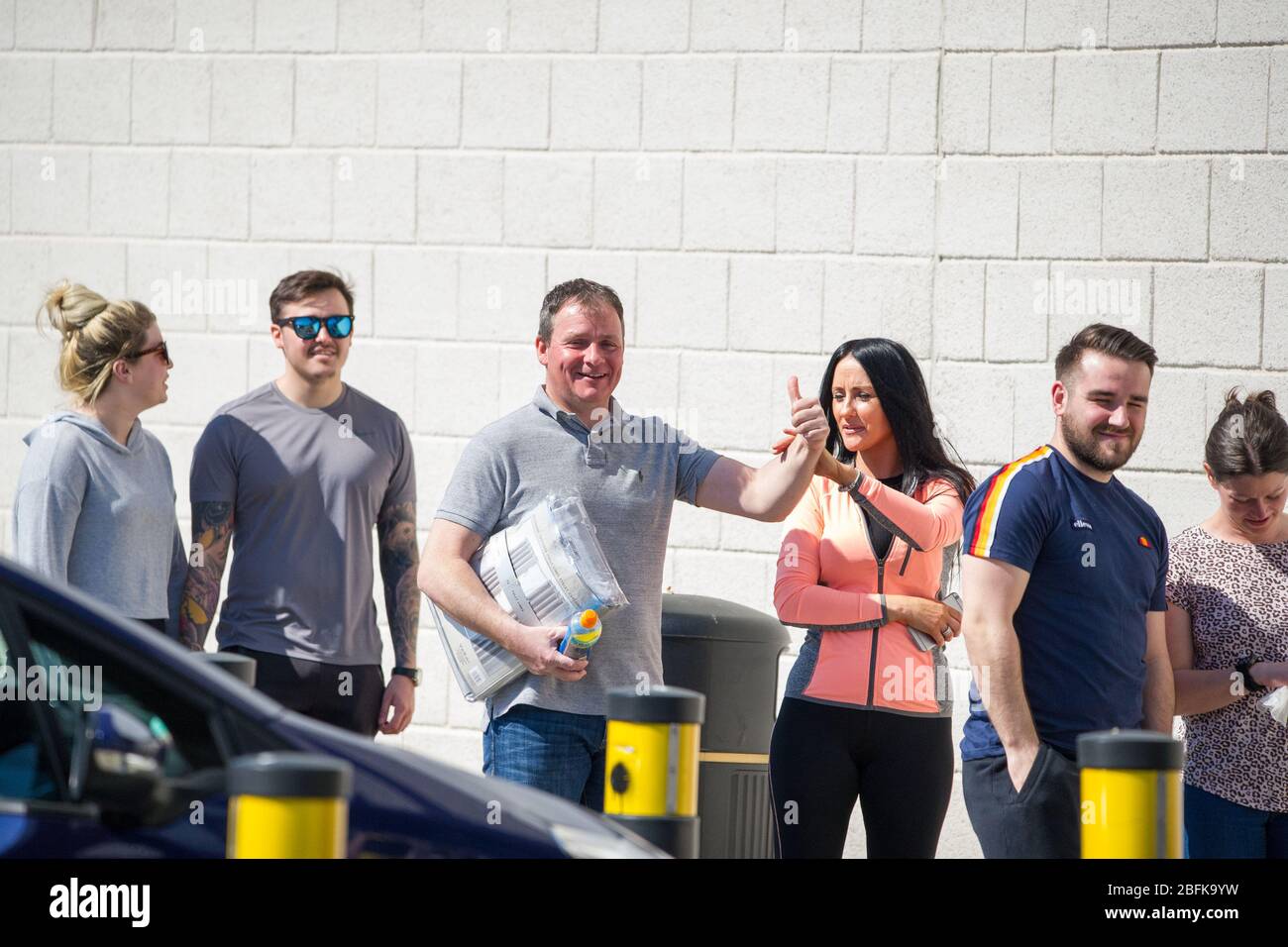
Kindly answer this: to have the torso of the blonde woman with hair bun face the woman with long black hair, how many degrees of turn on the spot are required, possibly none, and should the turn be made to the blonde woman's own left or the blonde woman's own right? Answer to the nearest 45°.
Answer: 0° — they already face them

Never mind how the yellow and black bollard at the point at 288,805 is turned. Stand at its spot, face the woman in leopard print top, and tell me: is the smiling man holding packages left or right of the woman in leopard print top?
left

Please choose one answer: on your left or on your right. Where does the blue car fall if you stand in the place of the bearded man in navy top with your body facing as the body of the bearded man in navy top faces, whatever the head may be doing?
on your right

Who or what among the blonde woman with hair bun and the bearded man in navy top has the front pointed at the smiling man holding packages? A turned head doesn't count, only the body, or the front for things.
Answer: the blonde woman with hair bun

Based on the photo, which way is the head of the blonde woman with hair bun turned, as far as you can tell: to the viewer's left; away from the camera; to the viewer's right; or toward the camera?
to the viewer's right

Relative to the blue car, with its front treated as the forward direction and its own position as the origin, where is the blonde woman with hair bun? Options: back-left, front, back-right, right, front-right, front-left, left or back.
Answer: left

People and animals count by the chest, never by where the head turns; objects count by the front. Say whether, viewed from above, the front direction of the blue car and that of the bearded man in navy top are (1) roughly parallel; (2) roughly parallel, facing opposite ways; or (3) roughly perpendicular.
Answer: roughly perpendicular

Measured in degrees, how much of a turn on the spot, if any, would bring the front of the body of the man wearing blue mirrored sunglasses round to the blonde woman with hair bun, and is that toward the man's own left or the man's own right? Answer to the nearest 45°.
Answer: approximately 90° to the man's own right

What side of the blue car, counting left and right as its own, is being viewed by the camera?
right
